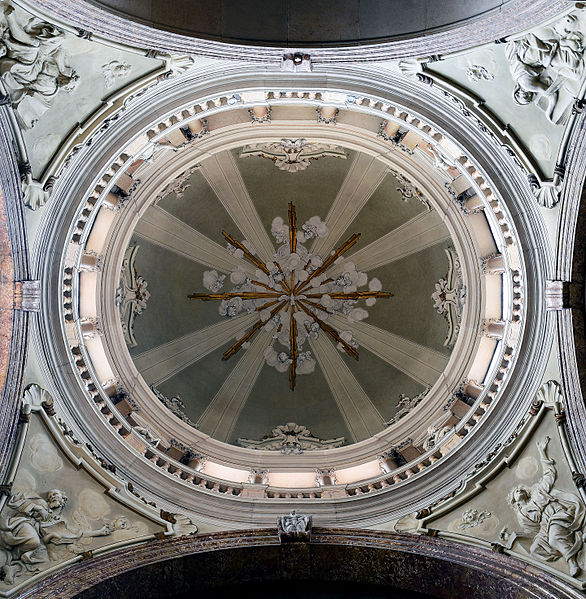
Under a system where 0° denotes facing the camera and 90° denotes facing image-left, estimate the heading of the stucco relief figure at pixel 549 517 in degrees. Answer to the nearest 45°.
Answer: approximately 0°
